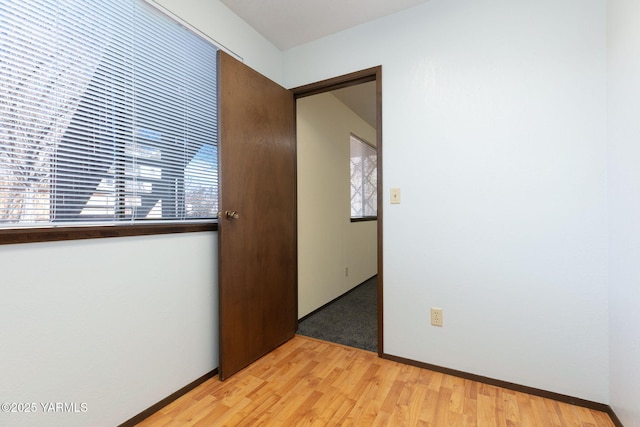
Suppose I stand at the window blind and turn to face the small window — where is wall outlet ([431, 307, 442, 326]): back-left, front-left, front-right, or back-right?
front-right

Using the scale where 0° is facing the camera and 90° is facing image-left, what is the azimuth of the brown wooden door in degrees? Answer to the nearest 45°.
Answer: approximately 315°

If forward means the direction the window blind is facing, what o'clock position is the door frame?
The door frame is roughly at 11 o'clock from the window blind.

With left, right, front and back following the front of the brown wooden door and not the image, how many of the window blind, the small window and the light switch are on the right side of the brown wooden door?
1

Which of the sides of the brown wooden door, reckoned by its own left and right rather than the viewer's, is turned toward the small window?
left

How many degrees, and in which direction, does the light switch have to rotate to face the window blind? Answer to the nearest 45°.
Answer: approximately 45° to its right

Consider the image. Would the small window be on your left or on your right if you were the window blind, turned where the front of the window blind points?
on your left

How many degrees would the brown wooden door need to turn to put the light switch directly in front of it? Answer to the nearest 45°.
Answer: approximately 45° to its left

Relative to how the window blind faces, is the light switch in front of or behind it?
in front

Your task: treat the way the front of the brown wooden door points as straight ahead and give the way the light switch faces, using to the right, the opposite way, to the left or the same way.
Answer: to the right

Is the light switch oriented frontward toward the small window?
no

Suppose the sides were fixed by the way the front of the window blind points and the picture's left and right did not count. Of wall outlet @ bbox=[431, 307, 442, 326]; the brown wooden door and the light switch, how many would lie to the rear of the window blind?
0

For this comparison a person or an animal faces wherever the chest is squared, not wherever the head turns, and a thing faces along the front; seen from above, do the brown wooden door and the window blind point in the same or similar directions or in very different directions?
same or similar directions

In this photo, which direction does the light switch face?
toward the camera

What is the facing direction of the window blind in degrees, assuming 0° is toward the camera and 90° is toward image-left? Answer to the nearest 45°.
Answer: approximately 315°

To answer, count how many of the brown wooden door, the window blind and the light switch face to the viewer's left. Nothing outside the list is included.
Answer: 0
